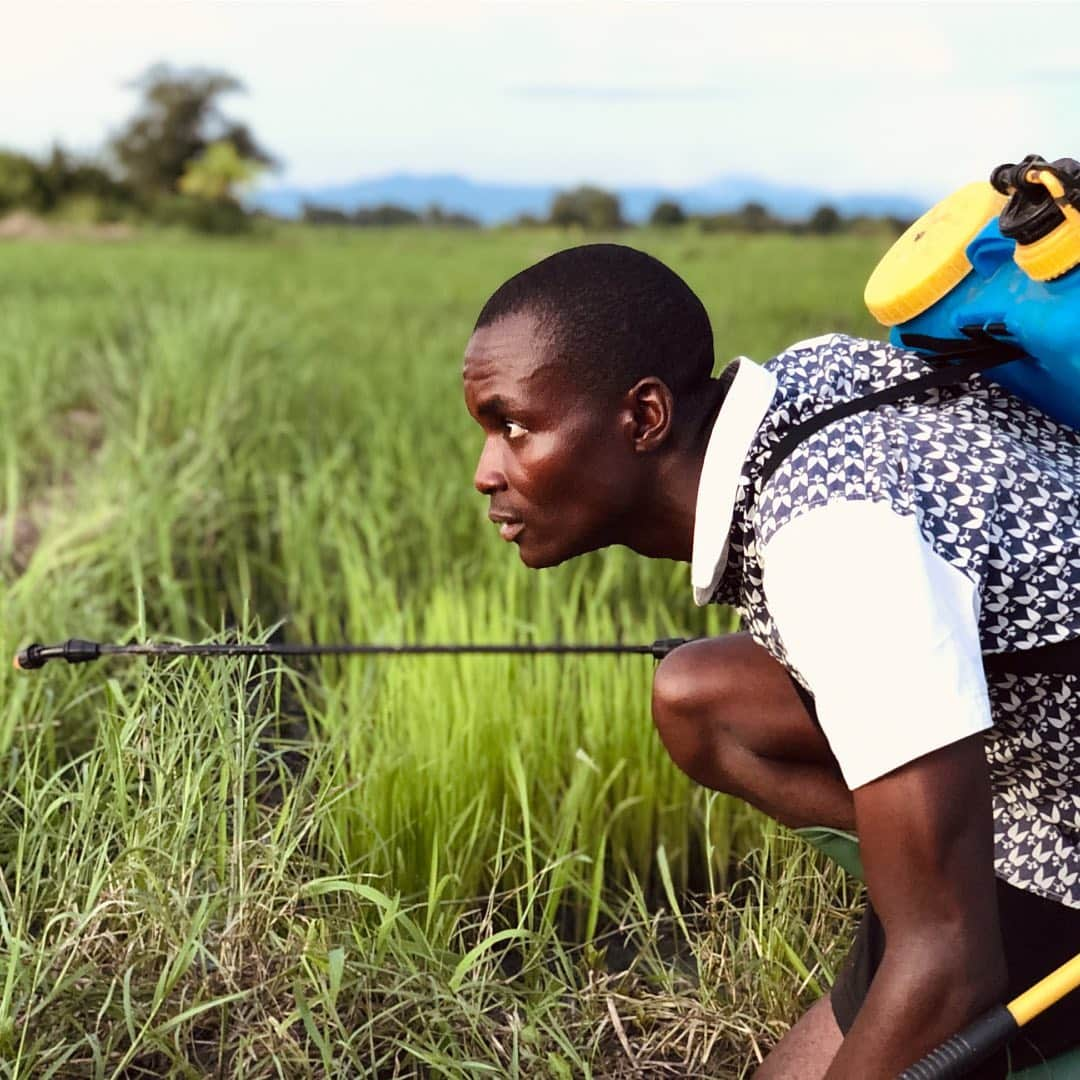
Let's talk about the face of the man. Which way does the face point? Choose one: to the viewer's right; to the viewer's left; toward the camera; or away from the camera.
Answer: to the viewer's left

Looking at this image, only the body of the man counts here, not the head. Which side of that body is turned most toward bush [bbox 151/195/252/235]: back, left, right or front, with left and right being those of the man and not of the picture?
right

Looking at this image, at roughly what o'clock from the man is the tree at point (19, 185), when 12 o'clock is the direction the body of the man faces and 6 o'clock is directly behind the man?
The tree is roughly at 2 o'clock from the man.

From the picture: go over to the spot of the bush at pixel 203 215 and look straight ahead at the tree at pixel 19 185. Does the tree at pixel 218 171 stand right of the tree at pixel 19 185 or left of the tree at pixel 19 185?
right

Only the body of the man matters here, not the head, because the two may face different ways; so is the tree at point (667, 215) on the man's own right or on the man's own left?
on the man's own right

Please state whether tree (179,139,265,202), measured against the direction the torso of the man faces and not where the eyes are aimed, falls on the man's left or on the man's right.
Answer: on the man's right

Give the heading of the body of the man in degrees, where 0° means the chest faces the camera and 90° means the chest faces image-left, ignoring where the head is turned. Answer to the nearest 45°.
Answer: approximately 90°
